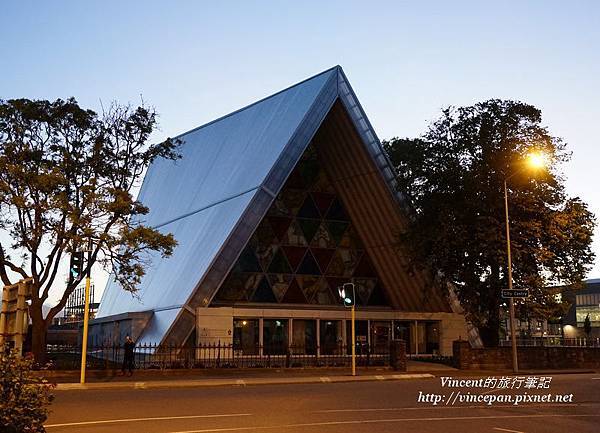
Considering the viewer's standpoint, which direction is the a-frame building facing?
facing the viewer and to the right of the viewer

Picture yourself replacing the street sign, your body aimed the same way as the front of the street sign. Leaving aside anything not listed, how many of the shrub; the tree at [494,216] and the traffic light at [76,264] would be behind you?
1

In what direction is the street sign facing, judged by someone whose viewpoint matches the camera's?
facing the viewer

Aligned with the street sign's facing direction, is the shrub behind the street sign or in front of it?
in front

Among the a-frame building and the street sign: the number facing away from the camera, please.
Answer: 0

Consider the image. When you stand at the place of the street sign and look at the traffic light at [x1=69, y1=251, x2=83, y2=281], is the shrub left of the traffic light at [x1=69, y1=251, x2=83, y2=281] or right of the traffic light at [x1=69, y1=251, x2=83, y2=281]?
left

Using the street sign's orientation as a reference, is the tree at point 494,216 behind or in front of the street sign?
behind

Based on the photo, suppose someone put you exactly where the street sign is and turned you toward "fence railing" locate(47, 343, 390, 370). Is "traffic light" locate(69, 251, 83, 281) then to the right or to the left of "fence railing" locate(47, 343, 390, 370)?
left

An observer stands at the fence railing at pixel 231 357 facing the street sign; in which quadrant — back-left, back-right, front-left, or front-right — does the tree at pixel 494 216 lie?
front-left

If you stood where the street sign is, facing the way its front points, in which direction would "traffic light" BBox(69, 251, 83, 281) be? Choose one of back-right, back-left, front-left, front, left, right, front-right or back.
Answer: front-right

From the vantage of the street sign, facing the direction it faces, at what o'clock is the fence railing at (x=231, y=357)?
The fence railing is roughly at 3 o'clock from the street sign.
